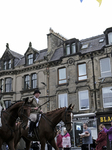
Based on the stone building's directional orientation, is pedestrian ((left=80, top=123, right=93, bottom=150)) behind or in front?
in front

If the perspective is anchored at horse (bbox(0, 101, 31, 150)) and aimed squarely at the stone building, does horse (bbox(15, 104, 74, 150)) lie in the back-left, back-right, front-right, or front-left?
front-right

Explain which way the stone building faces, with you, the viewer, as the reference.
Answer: facing the viewer and to the left of the viewer

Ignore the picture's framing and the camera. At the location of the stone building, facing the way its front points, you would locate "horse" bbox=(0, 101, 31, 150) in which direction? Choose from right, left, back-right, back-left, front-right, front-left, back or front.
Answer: front-left

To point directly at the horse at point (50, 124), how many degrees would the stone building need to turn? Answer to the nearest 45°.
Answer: approximately 45° to its left

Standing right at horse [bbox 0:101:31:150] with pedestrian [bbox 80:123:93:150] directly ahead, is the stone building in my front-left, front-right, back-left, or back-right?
front-left
